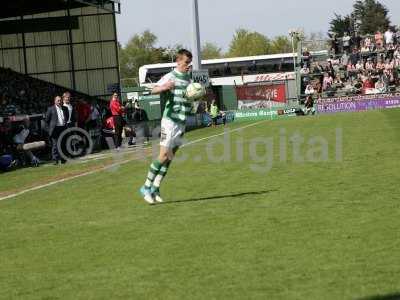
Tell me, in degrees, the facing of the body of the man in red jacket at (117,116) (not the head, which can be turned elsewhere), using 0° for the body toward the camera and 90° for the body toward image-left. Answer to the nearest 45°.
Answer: approximately 315°

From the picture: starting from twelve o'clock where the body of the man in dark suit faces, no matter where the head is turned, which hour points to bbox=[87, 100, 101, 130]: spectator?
The spectator is roughly at 8 o'clock from the man in dark suit.

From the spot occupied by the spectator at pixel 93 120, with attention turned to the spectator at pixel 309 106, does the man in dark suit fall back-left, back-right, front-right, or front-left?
back-right

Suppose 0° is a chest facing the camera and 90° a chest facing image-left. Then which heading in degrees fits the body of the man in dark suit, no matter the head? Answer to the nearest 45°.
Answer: approximately 315°

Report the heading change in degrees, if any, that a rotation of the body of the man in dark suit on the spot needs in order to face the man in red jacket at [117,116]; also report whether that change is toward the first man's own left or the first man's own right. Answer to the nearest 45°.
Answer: approximately 135° to the first man's own left

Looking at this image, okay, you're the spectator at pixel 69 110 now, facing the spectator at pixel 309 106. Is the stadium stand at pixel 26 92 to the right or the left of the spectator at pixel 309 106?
left

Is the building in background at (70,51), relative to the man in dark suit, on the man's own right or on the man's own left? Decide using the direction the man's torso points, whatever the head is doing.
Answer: on the man's own left
